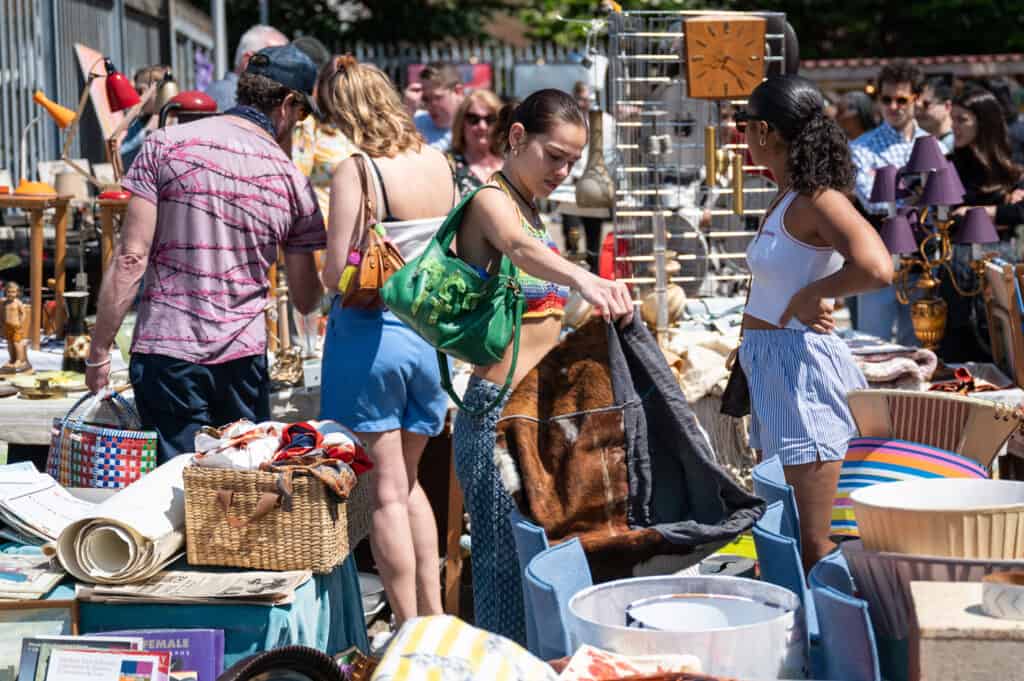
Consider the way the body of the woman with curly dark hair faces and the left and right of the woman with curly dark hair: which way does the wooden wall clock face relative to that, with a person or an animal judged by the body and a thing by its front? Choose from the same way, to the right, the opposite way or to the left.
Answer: to the left

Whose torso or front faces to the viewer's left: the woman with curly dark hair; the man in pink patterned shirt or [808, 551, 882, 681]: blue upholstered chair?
the woman with curly dark hair

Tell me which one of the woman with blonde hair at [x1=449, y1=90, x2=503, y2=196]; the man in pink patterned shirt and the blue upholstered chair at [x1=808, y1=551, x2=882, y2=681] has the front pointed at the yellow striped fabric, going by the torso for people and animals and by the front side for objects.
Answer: the woman with blonde hair

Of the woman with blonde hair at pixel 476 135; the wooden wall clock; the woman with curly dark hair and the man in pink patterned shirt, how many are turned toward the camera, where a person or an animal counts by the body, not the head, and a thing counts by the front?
2

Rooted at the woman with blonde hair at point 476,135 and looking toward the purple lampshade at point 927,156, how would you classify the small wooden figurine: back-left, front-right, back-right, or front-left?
back-right

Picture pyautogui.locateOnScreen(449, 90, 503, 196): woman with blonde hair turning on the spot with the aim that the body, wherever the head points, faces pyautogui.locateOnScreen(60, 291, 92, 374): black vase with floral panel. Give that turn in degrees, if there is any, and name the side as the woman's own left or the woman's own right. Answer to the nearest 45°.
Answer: approximately 45° to the woman's own right

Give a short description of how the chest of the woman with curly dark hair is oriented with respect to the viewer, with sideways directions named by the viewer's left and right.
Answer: facing to the left of the viewer

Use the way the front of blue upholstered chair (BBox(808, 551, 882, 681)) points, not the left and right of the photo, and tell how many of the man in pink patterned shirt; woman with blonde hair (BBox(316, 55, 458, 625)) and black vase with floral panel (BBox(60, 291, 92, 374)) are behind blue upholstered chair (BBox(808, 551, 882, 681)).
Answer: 3

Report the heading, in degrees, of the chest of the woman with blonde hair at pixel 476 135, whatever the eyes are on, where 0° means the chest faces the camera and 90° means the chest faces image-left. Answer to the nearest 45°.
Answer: approximately 0°

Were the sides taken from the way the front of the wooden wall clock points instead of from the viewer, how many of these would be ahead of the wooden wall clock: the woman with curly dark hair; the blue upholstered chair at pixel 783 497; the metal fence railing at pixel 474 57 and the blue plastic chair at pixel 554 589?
3

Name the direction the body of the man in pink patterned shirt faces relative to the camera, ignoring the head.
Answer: away from the camera

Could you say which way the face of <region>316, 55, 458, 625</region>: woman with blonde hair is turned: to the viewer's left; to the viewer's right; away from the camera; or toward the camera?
away from the camera

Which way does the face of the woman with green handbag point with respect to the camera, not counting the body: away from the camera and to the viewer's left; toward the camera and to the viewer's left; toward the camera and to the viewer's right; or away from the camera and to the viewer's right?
toward the camera and to the viewer's right
